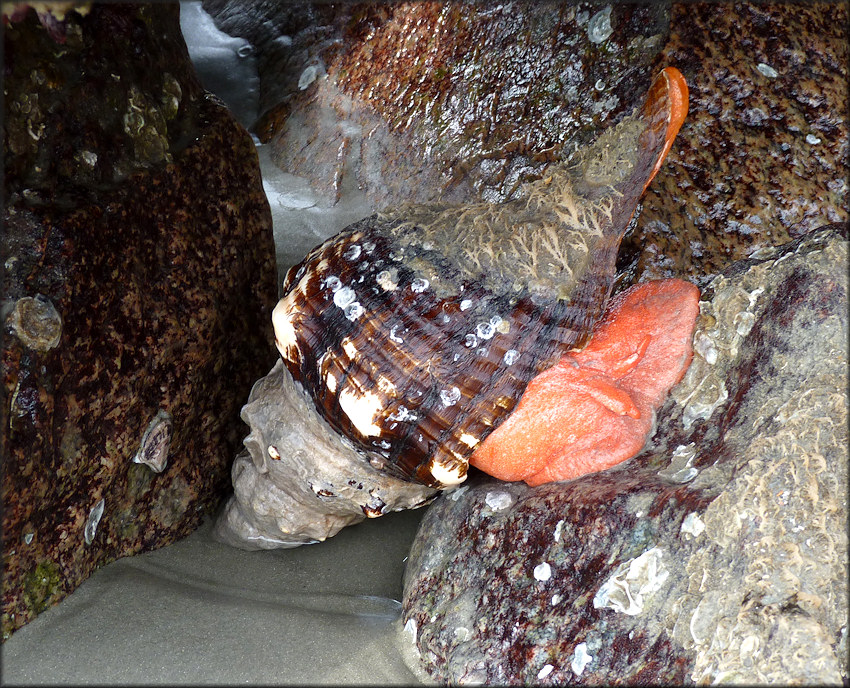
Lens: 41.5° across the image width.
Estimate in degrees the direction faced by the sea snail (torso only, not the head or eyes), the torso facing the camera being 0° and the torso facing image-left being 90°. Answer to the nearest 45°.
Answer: approximately 225°

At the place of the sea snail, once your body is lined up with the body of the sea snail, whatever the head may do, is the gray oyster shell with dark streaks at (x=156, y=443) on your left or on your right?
on your left

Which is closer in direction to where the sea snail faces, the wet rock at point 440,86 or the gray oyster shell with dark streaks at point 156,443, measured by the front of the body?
the wet rock

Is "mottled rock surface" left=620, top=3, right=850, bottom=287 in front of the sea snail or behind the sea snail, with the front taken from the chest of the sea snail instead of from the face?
in front

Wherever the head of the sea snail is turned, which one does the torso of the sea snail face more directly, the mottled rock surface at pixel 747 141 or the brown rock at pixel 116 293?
the mottled rock surface

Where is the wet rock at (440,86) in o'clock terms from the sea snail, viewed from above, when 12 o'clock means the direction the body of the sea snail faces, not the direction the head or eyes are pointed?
The wet rock is roughly at 11 o'clock from the sea snail.

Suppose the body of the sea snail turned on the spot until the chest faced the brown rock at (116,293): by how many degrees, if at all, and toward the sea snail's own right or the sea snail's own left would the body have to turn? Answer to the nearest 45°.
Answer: approximately 90° to the sea snail's own left

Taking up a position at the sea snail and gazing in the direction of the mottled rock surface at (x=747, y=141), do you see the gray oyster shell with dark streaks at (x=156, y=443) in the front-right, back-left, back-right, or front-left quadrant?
back-left

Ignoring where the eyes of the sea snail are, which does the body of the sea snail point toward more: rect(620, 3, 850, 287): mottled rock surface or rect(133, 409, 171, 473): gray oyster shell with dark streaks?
the mottled rock surface

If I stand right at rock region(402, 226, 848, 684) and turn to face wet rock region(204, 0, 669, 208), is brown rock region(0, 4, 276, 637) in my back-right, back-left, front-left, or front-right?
front-left

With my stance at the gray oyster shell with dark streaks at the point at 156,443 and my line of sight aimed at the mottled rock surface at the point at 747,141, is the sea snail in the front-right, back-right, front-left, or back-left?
front-right
